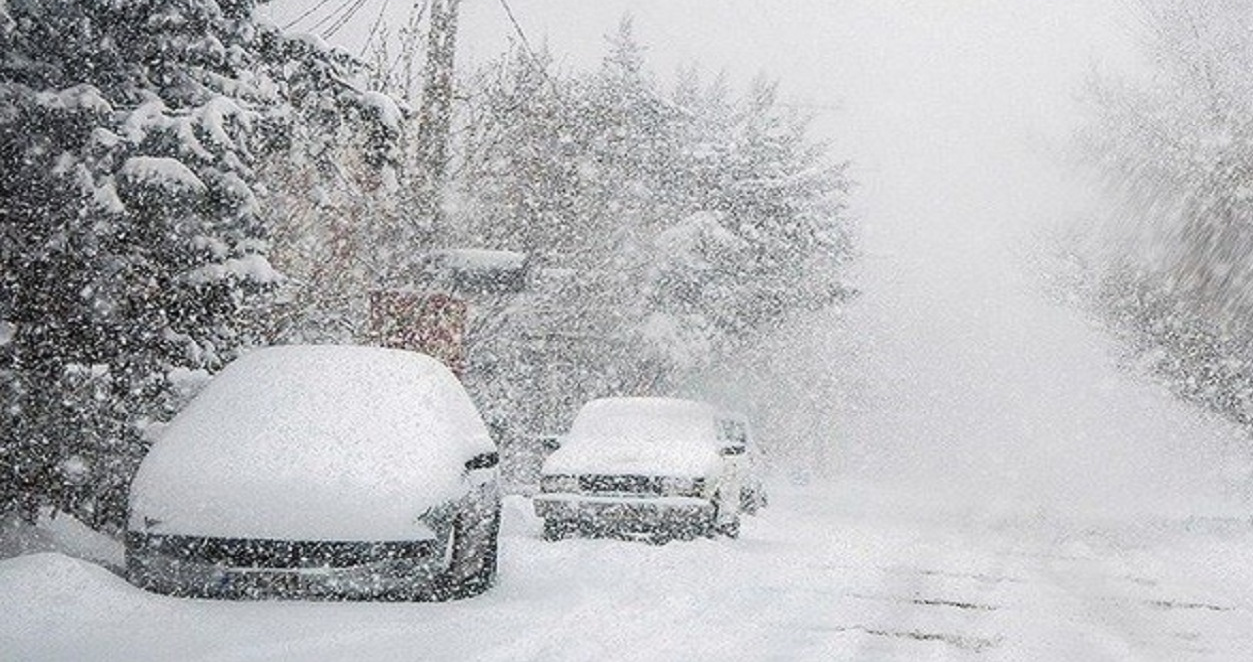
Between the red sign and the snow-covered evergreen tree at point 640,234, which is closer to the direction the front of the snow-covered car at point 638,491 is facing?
the red sign

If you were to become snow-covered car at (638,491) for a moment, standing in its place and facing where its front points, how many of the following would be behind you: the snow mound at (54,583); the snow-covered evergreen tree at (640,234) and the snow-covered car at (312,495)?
1

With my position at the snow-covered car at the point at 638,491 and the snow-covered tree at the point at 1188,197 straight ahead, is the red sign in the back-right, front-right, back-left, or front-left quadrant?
back-left

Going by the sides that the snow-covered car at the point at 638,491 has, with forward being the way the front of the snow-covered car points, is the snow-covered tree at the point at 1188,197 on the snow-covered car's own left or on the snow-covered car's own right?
on the snow-covered car's own left

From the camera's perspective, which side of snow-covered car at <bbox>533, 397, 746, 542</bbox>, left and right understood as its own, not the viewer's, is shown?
front

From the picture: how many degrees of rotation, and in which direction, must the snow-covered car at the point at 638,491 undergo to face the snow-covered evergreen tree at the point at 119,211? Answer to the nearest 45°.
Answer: approximately 45° to its right

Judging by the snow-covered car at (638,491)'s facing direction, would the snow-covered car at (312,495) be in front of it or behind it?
in front

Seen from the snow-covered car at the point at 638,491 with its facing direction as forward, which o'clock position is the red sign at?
The red sign is roughly at 3 o'clock from the snow-covered car.

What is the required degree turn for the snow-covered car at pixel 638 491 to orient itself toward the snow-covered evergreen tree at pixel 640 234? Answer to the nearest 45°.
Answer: approximately 180°

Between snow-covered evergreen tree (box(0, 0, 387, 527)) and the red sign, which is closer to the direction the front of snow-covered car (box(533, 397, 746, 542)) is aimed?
the snow-covered evergreen tree

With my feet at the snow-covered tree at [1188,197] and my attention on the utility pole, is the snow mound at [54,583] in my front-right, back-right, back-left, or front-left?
front-left

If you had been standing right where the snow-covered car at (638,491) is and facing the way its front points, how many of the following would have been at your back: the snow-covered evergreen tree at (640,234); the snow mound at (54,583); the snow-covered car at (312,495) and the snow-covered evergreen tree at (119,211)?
1

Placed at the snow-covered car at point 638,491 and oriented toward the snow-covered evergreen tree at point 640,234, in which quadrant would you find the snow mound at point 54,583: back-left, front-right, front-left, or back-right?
back-left
